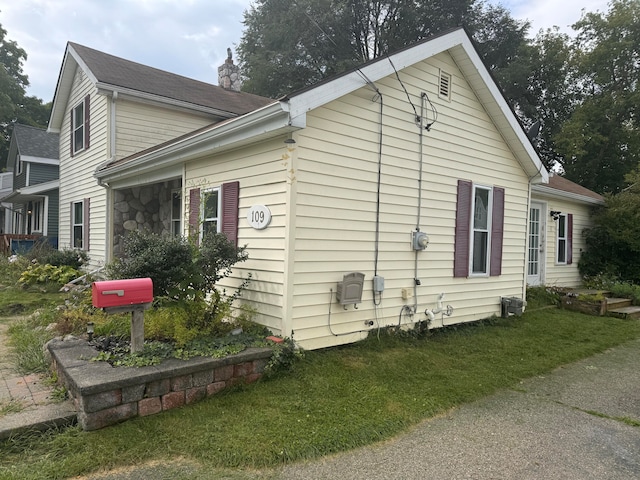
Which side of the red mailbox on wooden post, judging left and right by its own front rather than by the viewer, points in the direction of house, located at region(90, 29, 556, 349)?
back

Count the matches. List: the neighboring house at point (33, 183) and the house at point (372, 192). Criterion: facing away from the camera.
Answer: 0

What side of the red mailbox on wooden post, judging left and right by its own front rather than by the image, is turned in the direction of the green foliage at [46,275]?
right

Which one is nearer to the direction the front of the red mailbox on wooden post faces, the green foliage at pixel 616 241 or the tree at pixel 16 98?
the tree

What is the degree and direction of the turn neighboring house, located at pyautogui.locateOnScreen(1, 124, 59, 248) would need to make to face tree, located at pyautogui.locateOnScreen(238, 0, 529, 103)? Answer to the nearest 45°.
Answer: approximately 135° to its left

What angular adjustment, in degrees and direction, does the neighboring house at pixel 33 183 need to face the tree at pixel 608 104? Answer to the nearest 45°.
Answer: approximately 90° to its left

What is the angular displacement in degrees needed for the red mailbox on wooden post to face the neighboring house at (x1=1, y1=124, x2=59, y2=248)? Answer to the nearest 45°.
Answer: approximately 90° to its right

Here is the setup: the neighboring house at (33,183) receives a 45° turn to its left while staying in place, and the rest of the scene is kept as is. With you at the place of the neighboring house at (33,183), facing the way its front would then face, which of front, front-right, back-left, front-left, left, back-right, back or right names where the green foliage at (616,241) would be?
front-left

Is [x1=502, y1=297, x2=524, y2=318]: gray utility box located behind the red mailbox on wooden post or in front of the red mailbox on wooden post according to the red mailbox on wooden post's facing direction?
behind

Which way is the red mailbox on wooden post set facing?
to the viewer's left

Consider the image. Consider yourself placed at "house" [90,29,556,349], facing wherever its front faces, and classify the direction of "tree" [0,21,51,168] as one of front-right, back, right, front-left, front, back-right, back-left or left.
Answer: right
